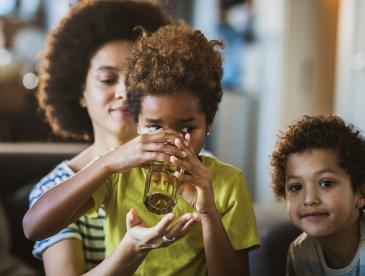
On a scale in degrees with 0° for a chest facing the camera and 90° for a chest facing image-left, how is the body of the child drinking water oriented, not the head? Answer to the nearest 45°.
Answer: approximately 0°
